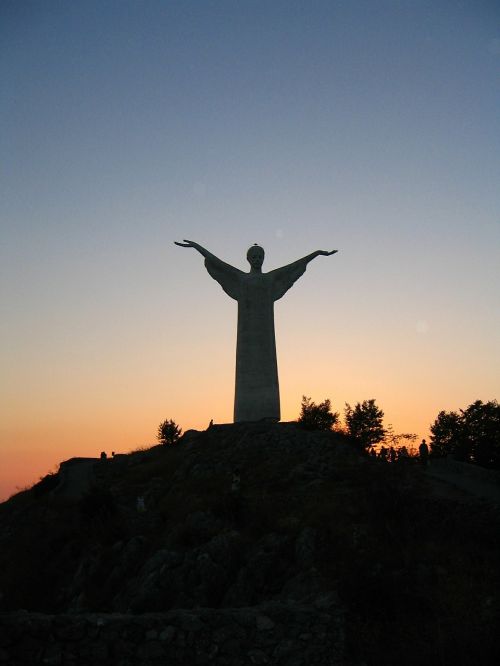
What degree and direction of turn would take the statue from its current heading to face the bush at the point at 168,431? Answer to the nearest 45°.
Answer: approximately 135° to its right

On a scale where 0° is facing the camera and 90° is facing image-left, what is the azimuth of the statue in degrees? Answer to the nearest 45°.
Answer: approximately 0°

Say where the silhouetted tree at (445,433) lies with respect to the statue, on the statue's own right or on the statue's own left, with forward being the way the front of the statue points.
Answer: on the statue's own left
